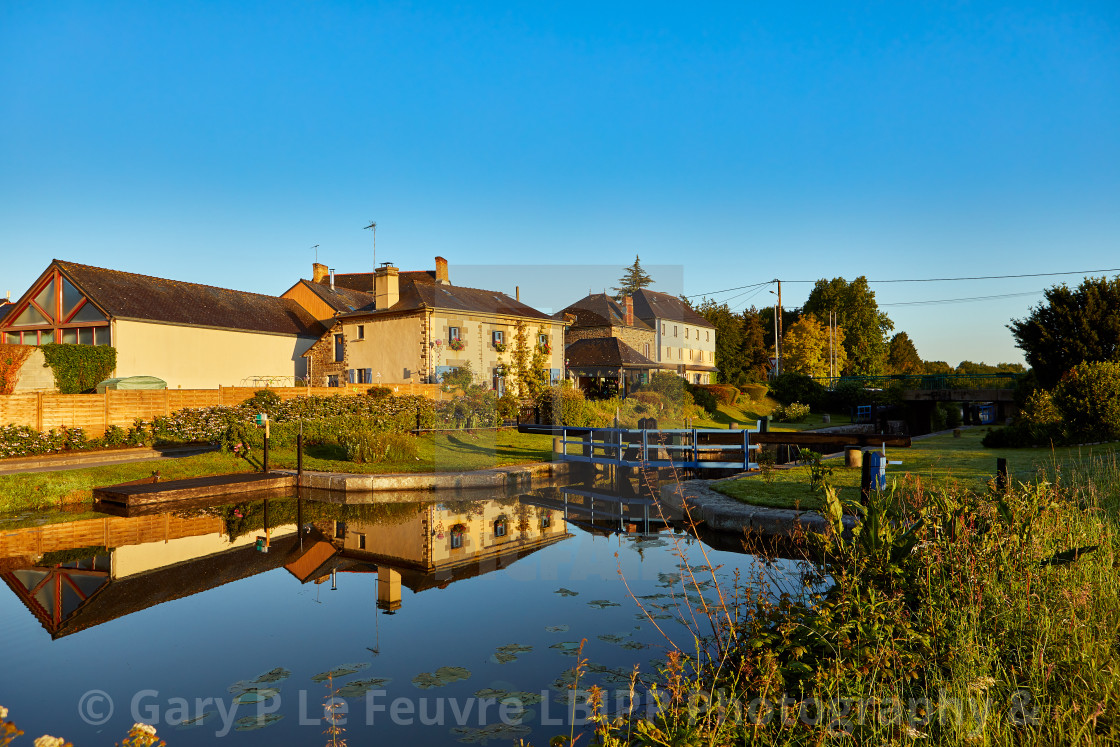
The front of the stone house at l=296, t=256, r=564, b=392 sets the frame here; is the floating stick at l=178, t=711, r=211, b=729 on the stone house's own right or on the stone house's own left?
on the stone house's own right

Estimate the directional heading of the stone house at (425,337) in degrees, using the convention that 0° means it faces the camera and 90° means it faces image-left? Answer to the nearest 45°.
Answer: approximately 315°

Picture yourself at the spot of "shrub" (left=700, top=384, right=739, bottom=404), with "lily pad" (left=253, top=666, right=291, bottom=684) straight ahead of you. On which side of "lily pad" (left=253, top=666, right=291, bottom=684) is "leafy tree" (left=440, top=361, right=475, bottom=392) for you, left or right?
right

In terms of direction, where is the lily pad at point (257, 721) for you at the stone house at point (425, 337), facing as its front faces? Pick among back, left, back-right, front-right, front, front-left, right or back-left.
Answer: front-right

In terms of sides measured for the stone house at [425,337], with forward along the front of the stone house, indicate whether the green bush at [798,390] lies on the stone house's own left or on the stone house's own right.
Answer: on the stone house's own left

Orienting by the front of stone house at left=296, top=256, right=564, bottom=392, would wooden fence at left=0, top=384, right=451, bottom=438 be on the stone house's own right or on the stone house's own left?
on the stone house's own right

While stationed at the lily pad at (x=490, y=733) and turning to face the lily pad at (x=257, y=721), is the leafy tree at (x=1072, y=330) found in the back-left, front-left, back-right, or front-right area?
back-right

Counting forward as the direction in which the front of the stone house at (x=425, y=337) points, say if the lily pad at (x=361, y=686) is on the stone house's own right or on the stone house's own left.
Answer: on the stone house's own right

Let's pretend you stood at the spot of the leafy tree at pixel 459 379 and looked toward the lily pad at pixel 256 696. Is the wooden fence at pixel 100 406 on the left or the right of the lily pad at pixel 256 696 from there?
right

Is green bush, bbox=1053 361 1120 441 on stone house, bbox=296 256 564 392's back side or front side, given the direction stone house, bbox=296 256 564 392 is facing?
on the front side
